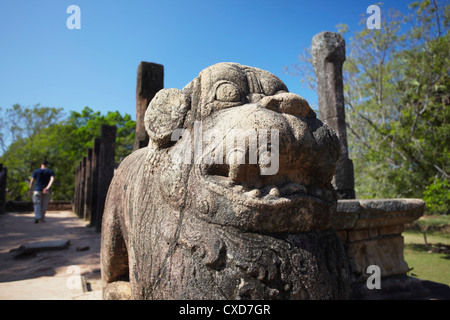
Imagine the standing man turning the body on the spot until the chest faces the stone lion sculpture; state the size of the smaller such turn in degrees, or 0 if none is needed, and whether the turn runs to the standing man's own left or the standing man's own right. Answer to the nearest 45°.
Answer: approximately 180°

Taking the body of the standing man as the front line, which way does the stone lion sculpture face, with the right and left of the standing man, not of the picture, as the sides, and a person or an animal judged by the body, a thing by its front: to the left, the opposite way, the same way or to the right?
the opposite way

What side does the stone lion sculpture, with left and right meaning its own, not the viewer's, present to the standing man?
back

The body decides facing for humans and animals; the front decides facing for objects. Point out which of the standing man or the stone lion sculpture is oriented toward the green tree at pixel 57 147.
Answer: the standing man

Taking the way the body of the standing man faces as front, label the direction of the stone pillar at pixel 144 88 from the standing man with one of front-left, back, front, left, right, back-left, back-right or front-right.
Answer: back

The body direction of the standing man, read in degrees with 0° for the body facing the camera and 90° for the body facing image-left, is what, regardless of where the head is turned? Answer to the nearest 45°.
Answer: approximately 180°

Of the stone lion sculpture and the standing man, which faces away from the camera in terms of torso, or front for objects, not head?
the standing man

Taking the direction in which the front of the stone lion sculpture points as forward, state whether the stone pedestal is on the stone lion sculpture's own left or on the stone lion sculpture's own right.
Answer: on the stone lion sculpture's own left

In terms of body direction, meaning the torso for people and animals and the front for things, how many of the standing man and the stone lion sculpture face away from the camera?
1

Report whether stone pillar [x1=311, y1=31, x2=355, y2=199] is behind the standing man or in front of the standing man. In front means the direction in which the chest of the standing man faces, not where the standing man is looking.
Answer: behind

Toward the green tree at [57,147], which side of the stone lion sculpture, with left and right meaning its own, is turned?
back

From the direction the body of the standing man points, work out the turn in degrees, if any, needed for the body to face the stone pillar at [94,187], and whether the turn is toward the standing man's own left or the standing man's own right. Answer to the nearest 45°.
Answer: approximately 90° to the standing man's own right
